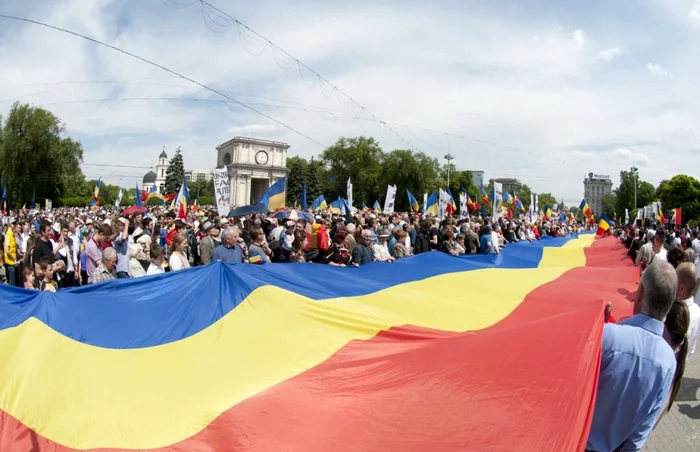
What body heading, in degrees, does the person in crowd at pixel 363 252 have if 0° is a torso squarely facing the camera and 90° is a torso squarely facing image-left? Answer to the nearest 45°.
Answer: approximately 315°

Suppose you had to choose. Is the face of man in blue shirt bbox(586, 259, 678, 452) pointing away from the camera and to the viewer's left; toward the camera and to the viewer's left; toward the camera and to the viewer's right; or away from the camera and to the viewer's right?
away from the camera and to the viewer's left

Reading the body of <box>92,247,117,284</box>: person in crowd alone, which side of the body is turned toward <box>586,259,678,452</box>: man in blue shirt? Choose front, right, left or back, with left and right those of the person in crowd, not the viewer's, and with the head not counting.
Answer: front

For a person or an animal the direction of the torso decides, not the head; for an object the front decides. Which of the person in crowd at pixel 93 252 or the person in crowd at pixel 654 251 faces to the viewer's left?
the person in crowd at pixel 654 251

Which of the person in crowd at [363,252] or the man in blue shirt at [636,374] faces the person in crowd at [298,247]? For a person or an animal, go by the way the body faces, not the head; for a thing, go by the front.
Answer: the man in blue shirt

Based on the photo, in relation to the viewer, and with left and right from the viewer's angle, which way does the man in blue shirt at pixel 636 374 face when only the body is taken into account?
facing away from the viewer and to the left of the viewer
